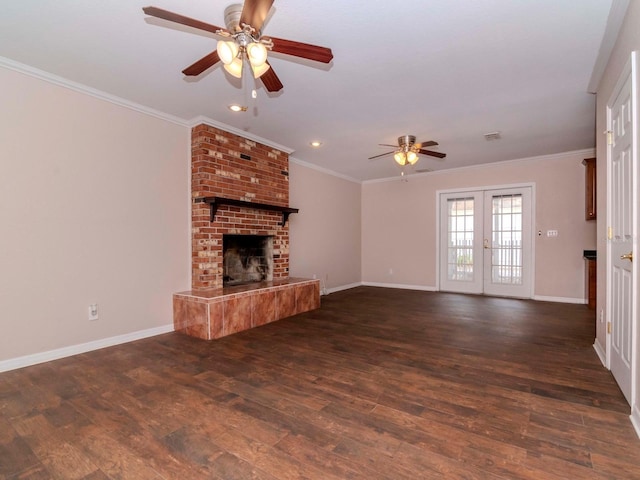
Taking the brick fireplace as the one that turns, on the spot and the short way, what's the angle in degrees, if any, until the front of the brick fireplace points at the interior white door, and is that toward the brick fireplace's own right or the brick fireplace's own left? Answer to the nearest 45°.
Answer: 0° — it already faces it

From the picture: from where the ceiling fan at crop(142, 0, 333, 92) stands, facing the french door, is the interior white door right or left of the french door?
right

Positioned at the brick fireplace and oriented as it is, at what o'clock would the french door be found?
The french door is roughly at 10 o'clock from the brick fireplace.

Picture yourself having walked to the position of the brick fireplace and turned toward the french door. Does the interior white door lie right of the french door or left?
right

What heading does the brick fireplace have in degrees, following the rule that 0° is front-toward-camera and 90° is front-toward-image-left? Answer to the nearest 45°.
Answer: approximately 315°

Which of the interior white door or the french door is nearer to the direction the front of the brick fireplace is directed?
the interior white door

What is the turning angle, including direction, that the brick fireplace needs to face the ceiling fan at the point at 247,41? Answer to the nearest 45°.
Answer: approximately 45° to its right
